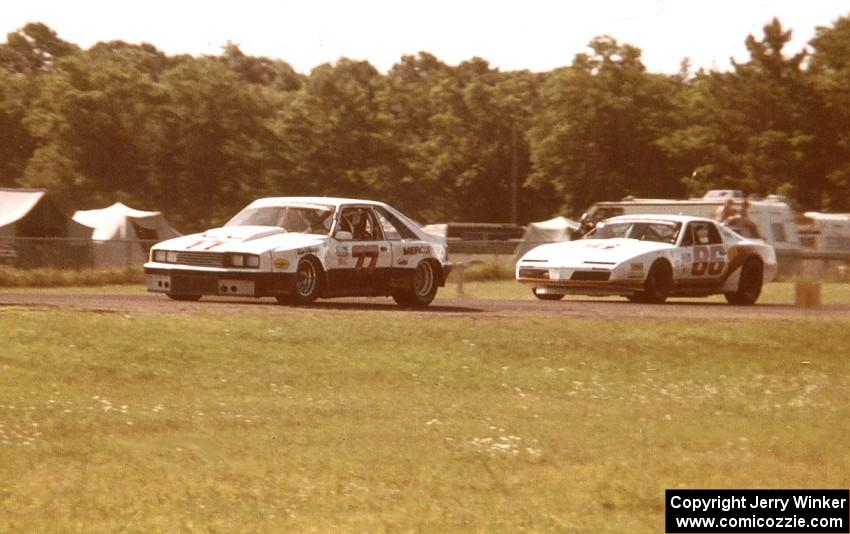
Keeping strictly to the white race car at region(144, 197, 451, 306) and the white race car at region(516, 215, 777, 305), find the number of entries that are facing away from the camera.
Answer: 0

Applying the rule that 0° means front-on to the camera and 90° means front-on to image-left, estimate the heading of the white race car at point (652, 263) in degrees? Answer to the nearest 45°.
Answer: approximately 45°

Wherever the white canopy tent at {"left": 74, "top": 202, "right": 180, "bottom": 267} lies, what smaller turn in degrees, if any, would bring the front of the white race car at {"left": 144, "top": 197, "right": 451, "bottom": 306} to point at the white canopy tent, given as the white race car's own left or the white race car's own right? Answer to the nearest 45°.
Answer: approximately 135° to the white race car's own right

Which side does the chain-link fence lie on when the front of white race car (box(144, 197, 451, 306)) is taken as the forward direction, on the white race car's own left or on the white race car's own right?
on the white race car's own right

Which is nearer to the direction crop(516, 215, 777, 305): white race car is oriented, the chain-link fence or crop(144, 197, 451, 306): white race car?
the white race car

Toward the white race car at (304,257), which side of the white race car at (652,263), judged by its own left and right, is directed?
front

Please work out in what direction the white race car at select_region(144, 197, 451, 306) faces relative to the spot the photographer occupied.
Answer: facing the viewer and to the left of the viewer

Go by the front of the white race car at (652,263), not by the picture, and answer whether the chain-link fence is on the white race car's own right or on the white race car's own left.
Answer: on the white race car's own right

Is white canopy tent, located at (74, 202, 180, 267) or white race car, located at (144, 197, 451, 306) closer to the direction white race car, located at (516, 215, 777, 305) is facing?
the white race car
